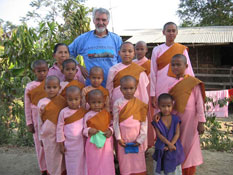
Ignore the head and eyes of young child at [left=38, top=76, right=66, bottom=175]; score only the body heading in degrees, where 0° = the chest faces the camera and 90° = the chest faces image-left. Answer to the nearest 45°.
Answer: approximately 0°

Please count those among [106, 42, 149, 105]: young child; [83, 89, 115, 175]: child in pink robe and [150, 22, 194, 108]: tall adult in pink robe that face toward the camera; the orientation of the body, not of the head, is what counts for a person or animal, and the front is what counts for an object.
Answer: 3

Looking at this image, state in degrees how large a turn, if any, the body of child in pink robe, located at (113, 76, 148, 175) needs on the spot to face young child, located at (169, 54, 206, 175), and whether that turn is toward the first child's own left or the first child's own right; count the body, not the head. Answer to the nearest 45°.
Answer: approximately 90° to the first child's own left

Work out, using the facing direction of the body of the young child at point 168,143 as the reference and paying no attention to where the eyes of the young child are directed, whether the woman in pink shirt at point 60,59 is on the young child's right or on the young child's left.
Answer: on the young child's right

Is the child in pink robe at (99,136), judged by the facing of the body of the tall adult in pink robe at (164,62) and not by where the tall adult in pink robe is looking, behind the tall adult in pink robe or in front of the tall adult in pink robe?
in front

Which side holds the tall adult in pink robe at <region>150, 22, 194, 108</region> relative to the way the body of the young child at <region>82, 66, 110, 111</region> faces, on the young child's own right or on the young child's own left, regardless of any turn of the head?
on the young child's own left

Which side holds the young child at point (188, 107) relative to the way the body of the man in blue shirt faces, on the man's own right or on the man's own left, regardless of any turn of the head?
on the man's own left

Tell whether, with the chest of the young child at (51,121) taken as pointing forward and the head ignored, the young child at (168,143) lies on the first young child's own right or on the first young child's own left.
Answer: on the first young child's own left

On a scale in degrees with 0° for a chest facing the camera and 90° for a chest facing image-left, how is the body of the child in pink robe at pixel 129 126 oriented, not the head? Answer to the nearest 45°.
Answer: approximately 0°
